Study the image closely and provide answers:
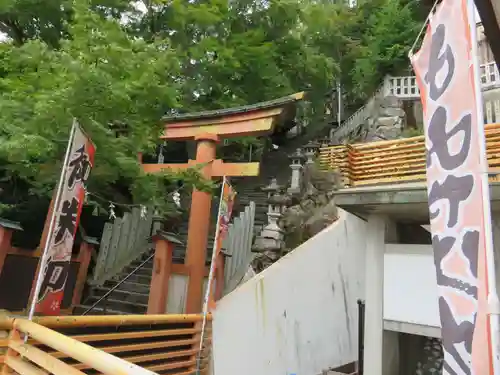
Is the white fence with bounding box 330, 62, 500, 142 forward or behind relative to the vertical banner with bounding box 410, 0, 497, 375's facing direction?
behind

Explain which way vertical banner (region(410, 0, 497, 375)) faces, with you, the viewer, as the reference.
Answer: facing the viewer

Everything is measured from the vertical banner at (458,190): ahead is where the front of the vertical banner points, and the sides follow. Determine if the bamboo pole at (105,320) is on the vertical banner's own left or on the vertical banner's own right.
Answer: on the vertical banner's own right

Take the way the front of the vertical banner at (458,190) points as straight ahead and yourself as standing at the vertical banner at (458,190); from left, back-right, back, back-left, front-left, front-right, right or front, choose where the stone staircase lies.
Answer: back-right

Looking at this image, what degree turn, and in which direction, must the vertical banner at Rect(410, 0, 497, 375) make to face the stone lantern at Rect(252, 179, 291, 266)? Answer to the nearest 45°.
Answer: approximately 135° to its right

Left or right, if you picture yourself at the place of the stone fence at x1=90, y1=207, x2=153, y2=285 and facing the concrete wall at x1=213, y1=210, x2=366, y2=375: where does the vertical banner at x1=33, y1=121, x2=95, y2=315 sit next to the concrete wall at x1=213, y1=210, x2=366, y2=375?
right

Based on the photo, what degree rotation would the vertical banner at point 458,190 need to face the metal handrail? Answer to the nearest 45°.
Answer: approximately 135° to its right

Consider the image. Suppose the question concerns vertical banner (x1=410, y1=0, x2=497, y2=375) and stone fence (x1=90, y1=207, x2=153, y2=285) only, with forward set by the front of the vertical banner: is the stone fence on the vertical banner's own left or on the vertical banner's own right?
on the vertical banner's own right

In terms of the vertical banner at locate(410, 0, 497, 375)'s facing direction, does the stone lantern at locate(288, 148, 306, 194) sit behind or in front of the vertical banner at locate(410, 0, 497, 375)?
behind

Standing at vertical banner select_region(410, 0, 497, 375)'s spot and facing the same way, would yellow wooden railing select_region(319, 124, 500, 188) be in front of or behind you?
behind

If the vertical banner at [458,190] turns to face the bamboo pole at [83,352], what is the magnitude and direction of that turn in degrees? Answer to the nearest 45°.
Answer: approximately 90° to its right

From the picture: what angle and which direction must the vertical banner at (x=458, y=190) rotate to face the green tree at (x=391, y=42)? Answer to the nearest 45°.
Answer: approximately 180°

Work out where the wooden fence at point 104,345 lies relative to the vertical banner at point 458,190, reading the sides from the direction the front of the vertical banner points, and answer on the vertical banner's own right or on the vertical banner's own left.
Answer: on the vertical banner's own right

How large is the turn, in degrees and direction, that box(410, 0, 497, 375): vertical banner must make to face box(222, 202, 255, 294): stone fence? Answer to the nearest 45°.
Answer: approximately 135° to its right

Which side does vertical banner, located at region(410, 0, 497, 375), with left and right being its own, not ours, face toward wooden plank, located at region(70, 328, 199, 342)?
right

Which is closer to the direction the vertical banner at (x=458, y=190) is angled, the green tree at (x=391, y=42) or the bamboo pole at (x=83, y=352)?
the bamboo pole

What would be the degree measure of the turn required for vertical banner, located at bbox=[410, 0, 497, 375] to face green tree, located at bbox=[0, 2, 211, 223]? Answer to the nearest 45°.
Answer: approximately 90° to its right

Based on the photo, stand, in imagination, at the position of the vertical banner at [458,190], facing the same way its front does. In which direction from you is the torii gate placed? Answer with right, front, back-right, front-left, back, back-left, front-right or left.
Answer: back-right
